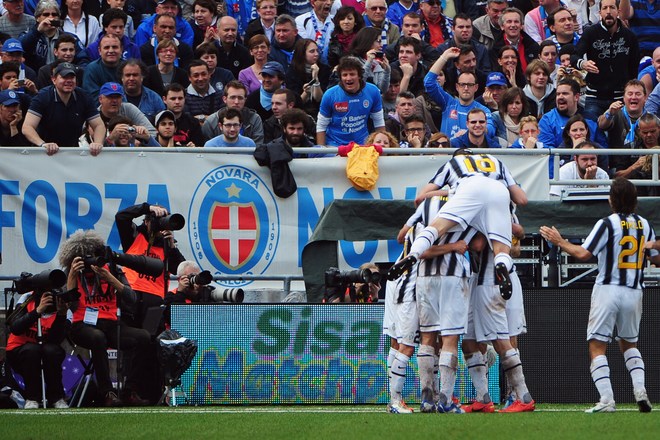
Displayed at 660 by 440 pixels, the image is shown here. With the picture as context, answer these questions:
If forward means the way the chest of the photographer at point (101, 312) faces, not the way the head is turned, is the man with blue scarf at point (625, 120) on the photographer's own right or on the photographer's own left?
on the photographer's own left

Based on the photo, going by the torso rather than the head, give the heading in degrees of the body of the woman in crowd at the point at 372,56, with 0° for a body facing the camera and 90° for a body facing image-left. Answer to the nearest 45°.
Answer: approximately 315°

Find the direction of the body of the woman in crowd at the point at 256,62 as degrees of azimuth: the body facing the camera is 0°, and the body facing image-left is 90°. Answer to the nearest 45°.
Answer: approximately 0°

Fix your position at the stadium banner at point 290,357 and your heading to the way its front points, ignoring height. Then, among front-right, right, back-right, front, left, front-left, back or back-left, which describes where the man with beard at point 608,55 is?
back-left

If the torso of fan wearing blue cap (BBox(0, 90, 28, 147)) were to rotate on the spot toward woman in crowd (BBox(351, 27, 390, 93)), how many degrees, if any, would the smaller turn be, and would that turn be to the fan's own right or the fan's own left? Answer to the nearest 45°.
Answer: approximately 45° to the fan's own left

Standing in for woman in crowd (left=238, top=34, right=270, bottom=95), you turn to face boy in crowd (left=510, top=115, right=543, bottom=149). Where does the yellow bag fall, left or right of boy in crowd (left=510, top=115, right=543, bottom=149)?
right
